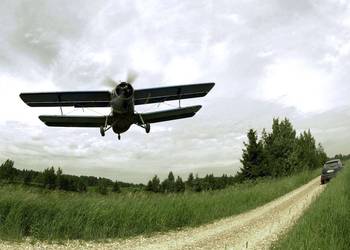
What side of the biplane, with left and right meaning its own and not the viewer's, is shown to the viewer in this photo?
front

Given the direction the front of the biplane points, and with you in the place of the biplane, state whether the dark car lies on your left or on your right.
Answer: on your left
